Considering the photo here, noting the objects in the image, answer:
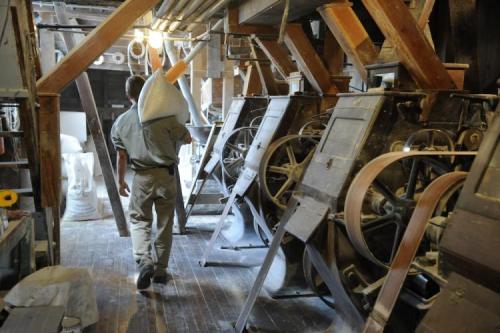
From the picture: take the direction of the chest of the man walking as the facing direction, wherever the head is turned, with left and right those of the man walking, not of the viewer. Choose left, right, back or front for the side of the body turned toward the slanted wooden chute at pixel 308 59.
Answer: right

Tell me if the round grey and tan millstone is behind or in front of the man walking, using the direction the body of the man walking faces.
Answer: behind

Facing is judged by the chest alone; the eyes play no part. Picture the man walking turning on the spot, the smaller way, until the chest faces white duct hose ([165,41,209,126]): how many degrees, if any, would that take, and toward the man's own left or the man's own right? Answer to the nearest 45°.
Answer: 0° — they already face it

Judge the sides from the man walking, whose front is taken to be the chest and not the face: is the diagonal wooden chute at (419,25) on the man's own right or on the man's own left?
on the man's own right

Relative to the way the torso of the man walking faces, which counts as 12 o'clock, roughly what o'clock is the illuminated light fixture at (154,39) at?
The illuminated light fixture is roughly at 12 o'clock from the man walking.

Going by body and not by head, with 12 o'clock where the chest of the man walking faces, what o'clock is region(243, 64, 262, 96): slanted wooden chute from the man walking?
The slanted wooden chute is roughly at 1 o'clock from the man walking.

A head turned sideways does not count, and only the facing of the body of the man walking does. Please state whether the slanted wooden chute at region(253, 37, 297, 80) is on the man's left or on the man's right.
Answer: on the man's right

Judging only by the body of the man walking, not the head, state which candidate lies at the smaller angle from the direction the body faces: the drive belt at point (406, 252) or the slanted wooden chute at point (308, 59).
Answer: the slanted wooden chute

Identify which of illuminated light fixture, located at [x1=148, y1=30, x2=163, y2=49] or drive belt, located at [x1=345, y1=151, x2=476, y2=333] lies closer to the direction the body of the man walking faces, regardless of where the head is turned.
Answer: the illuminated light fixture

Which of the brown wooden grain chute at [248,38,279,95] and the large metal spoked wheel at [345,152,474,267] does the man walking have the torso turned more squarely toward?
the brown wooden grain chute

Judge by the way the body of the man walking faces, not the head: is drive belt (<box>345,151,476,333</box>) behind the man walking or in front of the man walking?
behind

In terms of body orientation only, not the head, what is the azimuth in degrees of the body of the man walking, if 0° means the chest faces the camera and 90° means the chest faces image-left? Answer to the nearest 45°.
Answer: approximately 180°
